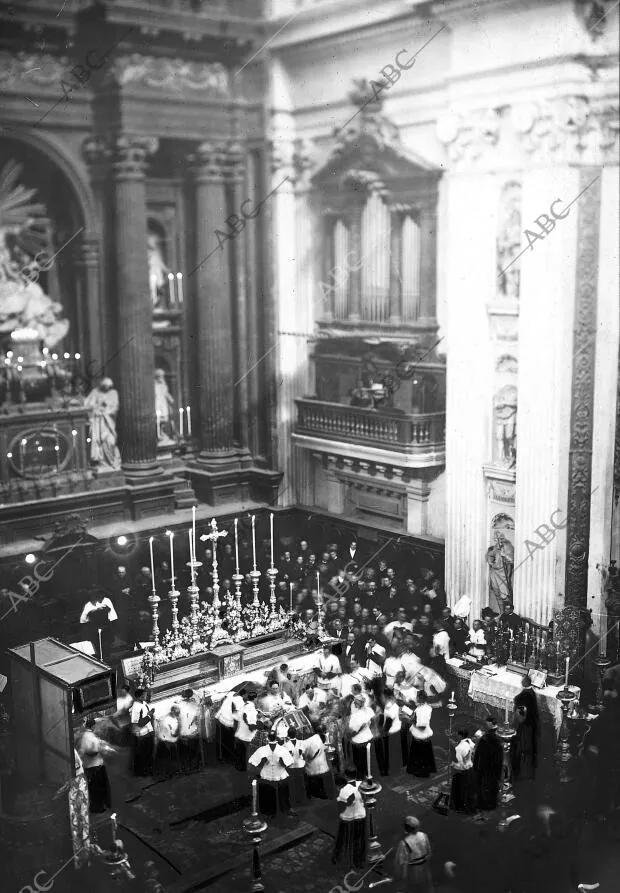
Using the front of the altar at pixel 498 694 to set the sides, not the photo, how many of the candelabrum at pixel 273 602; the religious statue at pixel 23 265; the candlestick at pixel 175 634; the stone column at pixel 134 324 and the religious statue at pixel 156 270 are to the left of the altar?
0

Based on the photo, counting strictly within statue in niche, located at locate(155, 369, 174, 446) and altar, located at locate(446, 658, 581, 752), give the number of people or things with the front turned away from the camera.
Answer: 0

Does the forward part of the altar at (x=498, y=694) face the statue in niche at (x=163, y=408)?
no

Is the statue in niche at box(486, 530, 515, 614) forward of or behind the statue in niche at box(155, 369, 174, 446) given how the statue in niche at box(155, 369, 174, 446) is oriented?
forward

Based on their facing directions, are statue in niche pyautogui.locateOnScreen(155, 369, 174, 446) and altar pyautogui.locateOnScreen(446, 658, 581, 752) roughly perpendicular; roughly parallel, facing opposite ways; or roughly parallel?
roughly perpendicular

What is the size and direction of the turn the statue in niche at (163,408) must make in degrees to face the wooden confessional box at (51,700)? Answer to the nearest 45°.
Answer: approximately 45° to its right

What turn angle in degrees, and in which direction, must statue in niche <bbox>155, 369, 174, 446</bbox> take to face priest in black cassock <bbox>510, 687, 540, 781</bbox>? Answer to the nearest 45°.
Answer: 0° — it already faces them

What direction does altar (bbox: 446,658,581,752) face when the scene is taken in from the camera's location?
facing the viewer and to the left of the viewer

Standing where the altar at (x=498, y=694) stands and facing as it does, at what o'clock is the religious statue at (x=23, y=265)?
The religious statue is roughly at 2 o'clock from the altar.

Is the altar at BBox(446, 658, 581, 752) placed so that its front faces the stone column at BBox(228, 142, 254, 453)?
no

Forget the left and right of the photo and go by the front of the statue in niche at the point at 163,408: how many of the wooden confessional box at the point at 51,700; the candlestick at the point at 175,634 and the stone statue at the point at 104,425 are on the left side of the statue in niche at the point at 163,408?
0

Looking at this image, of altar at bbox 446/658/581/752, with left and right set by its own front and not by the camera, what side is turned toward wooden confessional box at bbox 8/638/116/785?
front

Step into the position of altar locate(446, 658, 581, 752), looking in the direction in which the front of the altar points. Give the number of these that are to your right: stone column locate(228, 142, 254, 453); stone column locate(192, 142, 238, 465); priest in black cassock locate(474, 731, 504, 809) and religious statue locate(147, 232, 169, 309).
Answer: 3

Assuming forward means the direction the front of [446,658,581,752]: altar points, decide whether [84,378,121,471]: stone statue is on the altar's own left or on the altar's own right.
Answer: on the altar's own right

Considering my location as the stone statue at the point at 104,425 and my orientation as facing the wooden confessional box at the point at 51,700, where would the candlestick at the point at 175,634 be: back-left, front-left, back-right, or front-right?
front-left

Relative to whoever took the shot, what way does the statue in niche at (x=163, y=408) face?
facing the viewer and to the right of the viewer
